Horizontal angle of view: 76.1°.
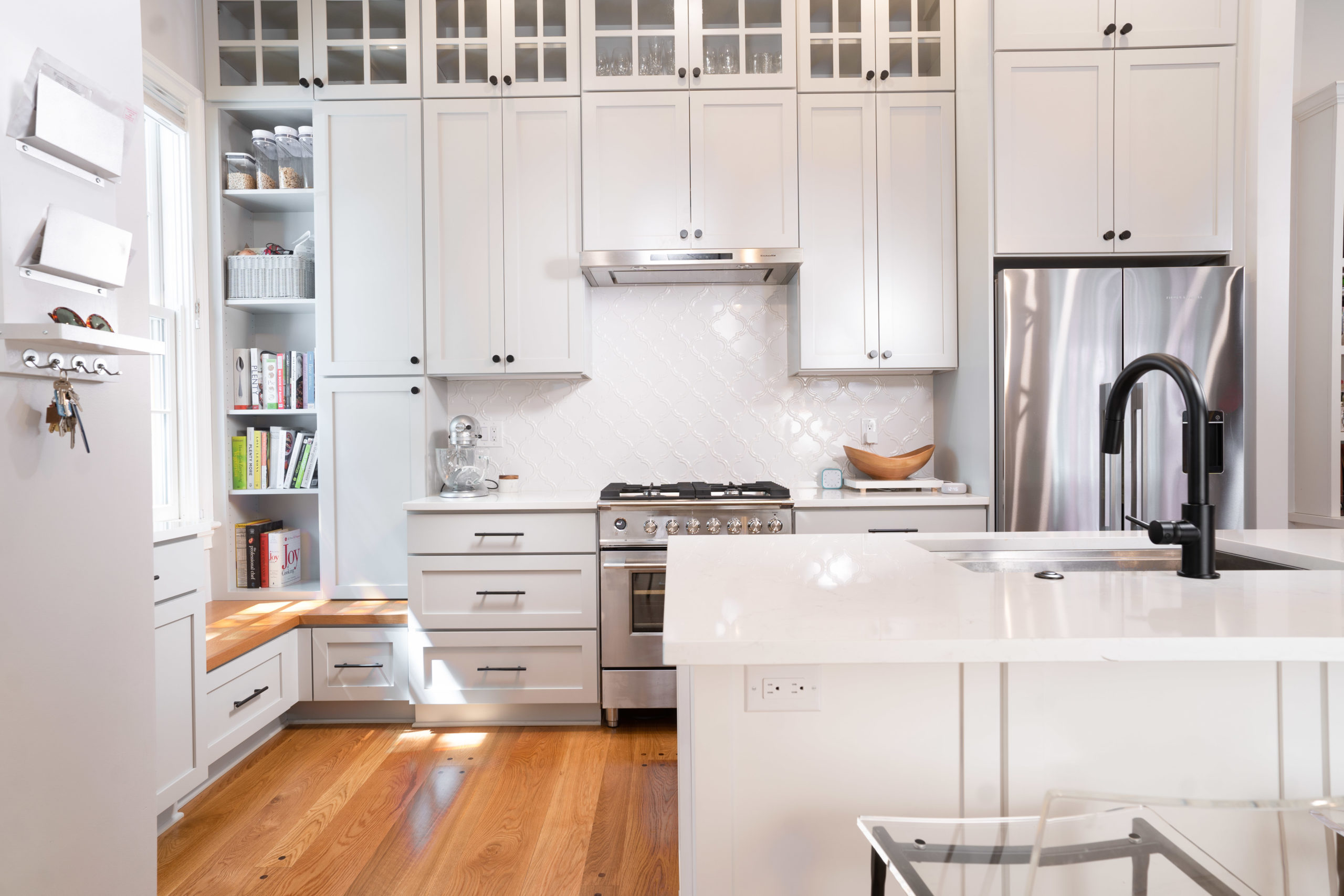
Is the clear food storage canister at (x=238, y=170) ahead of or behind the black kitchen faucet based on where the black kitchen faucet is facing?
ahead

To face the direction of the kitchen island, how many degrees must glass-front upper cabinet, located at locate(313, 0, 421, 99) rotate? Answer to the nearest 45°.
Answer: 0° — it already faces it

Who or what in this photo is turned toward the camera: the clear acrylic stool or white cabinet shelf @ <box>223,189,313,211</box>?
the white cabinet shelf

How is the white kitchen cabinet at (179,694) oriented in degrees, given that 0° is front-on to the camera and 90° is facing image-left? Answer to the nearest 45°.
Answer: approximately 315°

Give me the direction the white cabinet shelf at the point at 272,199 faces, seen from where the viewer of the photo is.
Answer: facing the viewer

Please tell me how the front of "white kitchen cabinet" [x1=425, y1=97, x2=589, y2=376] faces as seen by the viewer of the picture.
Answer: facing the viewer

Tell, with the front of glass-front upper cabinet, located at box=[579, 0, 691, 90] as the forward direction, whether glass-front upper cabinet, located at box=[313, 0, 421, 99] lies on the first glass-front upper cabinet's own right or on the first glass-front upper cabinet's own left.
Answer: on the first glass-front upper cabinet's own right

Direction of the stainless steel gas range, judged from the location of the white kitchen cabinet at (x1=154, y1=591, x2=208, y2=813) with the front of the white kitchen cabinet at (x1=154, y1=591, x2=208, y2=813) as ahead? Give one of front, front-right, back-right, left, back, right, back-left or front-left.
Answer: front-left

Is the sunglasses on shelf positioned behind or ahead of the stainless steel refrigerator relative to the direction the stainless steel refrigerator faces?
ahead

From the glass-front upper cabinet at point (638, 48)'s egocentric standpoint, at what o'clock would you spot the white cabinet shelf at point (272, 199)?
The white cabinet shelf is roughly at 3 o'clock from the glass-front upper cabinet.

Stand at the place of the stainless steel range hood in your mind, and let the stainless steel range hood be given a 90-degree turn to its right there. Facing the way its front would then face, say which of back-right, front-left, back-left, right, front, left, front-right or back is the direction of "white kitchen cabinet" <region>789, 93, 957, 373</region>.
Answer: back

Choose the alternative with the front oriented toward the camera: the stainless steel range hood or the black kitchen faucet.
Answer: the stainless steel range hood

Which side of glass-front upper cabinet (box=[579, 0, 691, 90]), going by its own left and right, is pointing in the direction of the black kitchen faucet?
front

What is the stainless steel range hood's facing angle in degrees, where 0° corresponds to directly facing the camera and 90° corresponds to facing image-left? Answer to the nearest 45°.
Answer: approximately 0°

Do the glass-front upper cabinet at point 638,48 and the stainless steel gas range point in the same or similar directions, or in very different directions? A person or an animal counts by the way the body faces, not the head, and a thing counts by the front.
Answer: same or similar directions

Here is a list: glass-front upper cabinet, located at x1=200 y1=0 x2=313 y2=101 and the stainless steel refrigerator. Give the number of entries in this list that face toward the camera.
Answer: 2

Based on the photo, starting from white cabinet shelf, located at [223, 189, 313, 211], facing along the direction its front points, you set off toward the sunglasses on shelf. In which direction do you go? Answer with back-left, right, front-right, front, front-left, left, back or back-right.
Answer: front

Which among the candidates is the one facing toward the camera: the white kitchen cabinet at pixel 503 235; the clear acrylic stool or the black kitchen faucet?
the white kitchen cabinet

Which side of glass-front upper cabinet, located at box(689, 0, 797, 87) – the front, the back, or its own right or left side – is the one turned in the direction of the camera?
front
